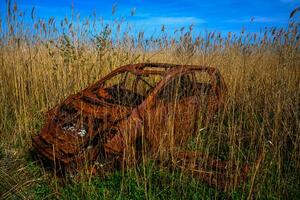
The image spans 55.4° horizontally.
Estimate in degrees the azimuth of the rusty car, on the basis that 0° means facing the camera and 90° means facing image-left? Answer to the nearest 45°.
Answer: approximately 45°
